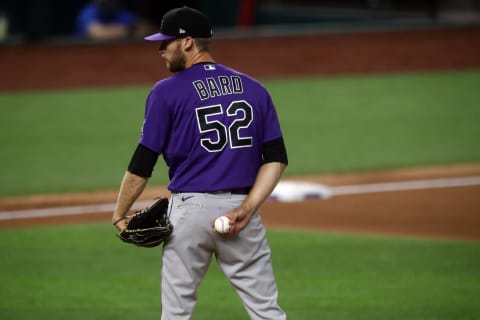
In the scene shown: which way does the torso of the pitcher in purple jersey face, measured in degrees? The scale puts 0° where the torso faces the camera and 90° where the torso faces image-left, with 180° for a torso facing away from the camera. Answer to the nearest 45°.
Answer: approximately 135°
